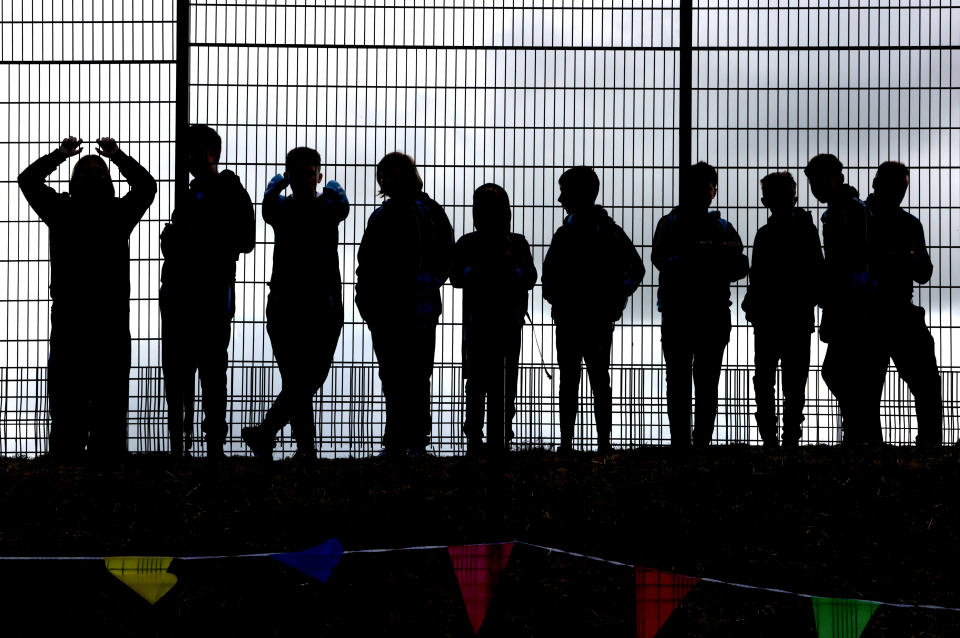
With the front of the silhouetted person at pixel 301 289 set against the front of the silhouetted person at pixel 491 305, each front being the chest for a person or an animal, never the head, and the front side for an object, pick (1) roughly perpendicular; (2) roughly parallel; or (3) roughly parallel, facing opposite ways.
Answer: roughly parallel

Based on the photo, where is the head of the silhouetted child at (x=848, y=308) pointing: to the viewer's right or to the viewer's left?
to the viewer's left
